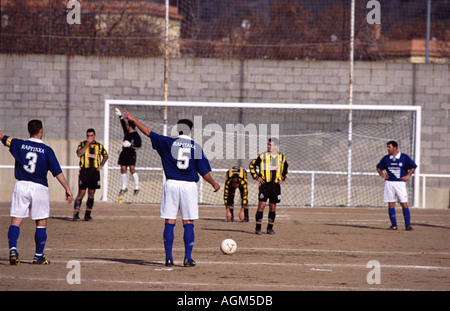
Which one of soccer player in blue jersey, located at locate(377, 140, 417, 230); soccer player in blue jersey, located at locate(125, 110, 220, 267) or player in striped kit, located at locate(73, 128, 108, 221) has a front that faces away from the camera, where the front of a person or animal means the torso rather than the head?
soccer player in blue jersey, located at locate(125, 110, 220, 267)

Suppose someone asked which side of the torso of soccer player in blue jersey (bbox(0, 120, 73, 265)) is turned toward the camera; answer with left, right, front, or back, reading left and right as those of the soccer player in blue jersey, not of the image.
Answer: back

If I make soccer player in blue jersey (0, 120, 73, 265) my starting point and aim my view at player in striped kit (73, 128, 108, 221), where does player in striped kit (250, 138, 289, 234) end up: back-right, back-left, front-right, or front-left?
front-right

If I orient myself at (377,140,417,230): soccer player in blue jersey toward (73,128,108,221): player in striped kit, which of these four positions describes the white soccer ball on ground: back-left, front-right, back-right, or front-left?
front-left

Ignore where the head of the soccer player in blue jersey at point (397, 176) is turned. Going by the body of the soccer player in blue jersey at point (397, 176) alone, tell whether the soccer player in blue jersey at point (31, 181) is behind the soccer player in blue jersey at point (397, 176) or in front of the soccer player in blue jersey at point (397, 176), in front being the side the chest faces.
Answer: in front

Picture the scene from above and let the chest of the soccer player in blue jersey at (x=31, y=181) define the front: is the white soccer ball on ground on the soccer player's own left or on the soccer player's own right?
on the soccer player's own right

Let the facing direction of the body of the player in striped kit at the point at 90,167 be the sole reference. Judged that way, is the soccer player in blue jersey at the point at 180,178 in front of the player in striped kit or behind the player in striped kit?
in front

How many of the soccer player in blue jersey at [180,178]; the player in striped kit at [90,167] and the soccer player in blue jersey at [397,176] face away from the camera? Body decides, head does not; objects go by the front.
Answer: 1

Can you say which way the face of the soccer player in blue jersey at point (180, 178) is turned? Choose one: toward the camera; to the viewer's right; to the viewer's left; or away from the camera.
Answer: away from the camera

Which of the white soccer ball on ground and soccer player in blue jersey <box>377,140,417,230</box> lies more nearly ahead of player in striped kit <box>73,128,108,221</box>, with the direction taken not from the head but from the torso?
the white soccer ball on ground

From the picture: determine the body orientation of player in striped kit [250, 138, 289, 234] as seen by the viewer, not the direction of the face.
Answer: toward the camera

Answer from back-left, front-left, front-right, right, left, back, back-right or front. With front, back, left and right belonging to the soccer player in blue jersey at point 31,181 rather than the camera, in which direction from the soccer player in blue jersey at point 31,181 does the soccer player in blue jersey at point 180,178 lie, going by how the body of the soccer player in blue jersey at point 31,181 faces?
right

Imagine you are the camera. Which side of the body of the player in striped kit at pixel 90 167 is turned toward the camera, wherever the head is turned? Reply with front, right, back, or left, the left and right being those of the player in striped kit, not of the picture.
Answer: front

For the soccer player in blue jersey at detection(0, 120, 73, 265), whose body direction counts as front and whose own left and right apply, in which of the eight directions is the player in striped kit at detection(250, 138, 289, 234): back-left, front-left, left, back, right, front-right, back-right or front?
front-right

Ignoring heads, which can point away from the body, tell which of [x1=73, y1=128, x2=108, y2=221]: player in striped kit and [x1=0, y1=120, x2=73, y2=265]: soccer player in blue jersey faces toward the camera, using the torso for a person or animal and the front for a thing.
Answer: the player in striped kit

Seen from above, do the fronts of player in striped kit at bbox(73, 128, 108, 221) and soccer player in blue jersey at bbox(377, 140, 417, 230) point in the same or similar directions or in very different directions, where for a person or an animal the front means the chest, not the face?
same or similar directions

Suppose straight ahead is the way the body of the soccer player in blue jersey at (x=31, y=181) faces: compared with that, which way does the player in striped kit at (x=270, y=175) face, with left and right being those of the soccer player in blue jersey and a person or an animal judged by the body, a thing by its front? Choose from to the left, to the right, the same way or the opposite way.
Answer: the opposite way

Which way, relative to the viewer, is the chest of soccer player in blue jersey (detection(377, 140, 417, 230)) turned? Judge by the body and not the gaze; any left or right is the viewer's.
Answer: facing the viewer

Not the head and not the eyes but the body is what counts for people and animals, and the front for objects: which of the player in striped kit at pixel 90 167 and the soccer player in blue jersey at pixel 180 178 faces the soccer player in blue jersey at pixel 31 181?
the player in striped kit

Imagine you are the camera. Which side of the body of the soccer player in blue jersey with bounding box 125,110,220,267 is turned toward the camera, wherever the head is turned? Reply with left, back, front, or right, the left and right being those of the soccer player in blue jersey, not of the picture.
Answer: back

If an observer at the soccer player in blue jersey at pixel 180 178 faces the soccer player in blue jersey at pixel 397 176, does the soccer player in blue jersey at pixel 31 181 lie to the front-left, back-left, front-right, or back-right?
back-left
